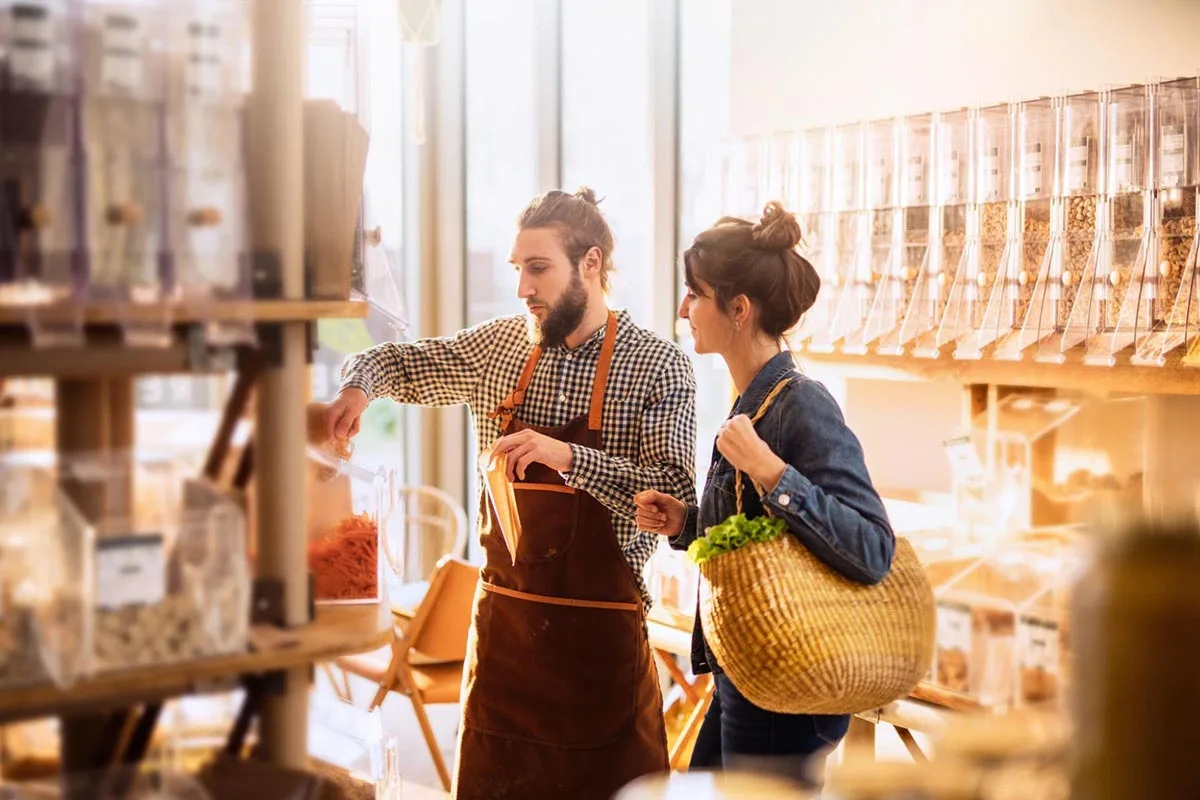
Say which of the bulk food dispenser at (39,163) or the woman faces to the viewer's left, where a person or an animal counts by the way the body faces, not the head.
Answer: the woman

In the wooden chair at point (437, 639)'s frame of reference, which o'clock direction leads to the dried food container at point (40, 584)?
The dried food container is roughly at 8 o'clock from the wooden chair.

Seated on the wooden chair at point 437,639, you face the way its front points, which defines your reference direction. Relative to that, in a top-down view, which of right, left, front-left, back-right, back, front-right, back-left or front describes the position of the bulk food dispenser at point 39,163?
back-left

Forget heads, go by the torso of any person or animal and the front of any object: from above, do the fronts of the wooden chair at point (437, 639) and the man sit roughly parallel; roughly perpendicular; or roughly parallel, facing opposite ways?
roughly perpendicular

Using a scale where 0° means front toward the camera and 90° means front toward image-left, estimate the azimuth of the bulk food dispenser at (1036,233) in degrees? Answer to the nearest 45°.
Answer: approximately 45°

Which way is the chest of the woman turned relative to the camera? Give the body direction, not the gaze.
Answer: to the viewer's left

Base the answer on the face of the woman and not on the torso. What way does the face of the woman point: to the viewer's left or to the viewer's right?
to the viewer's left

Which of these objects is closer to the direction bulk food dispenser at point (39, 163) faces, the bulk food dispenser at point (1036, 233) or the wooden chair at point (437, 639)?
the bulk food dispenser

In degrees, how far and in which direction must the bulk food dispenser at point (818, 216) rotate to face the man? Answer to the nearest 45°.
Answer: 0° — it already faces them

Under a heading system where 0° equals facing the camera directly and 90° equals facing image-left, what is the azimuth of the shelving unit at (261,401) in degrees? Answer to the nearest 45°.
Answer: approximately 315°

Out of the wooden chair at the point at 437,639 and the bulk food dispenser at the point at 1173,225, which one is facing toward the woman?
the bulk food dispenser
